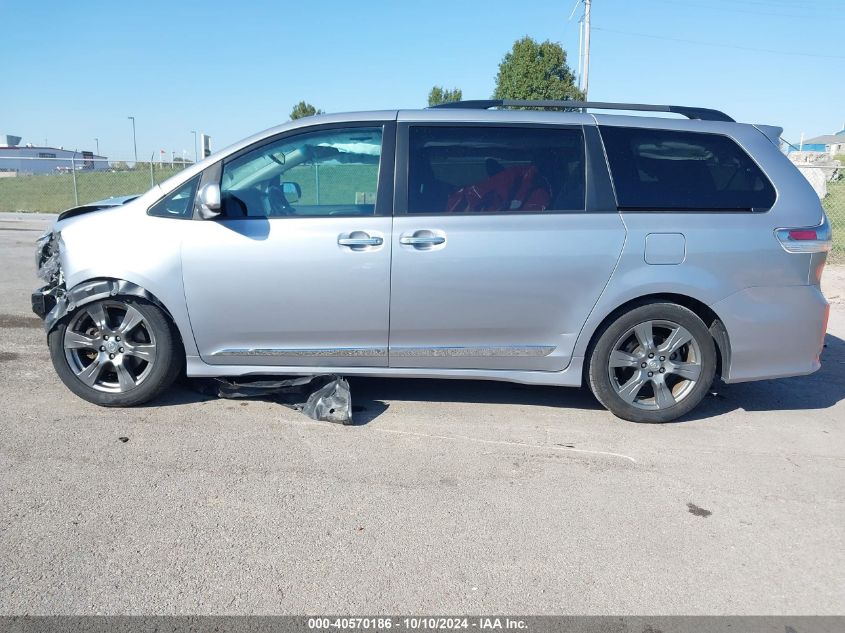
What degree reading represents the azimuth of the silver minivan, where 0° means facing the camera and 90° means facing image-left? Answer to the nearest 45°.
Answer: approximately 90°

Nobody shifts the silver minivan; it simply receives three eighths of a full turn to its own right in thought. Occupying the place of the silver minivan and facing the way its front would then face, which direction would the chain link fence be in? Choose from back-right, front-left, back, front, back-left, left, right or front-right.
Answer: left

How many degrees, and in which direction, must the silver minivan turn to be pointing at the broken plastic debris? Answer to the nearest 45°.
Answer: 0° — it already faces it

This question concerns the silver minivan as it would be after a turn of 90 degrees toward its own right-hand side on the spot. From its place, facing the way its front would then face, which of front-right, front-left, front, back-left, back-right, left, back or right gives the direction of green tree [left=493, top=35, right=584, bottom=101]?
front
